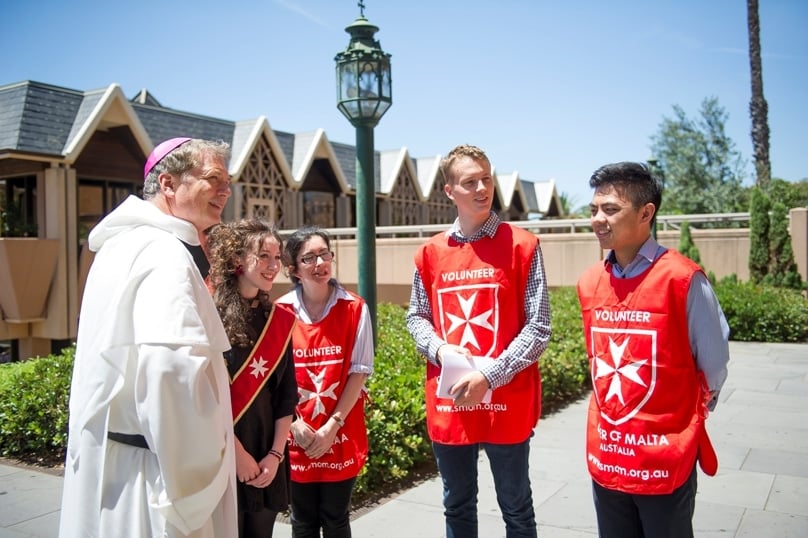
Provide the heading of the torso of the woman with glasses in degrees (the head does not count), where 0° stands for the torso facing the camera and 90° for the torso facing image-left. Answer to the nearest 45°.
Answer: approximately 0°

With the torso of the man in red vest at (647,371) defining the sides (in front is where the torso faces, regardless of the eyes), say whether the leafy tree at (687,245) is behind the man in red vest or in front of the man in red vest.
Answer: behind

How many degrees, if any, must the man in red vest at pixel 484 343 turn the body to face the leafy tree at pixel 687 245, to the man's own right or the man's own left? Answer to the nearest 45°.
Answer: approximately 180°

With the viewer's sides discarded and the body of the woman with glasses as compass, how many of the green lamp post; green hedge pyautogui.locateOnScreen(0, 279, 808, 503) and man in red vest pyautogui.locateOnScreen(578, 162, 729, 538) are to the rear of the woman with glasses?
2

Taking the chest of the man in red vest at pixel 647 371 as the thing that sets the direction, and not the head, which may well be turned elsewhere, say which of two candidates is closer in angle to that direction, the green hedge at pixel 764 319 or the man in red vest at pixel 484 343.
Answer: the man in red vest

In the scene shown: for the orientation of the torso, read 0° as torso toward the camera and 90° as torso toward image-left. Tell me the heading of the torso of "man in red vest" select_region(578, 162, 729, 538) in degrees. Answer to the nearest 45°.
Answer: approximately 45°

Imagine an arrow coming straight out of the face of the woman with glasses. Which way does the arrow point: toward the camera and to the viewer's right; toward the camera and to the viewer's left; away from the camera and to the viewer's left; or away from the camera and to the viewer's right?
toward the camera and to the viewer's right

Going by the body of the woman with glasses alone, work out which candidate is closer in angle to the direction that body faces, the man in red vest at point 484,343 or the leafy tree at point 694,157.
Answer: the man in red vest

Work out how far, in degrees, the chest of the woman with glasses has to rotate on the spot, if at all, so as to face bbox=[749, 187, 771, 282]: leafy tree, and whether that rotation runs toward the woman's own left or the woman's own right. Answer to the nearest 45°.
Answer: approximately 135° to the woman's own left

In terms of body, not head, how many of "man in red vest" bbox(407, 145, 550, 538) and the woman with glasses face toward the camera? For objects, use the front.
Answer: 2

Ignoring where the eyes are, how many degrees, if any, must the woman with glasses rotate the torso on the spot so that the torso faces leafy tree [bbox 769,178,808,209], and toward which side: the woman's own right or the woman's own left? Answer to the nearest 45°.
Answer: approximately 135° to the woman's own left

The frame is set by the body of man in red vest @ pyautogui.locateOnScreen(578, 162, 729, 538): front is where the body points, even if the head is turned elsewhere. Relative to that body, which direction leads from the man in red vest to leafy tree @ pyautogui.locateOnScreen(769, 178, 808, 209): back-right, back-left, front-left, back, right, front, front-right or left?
back-right

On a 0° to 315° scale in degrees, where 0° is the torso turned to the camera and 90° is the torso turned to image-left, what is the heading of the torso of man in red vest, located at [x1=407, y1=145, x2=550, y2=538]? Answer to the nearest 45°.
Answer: approximately 0°
